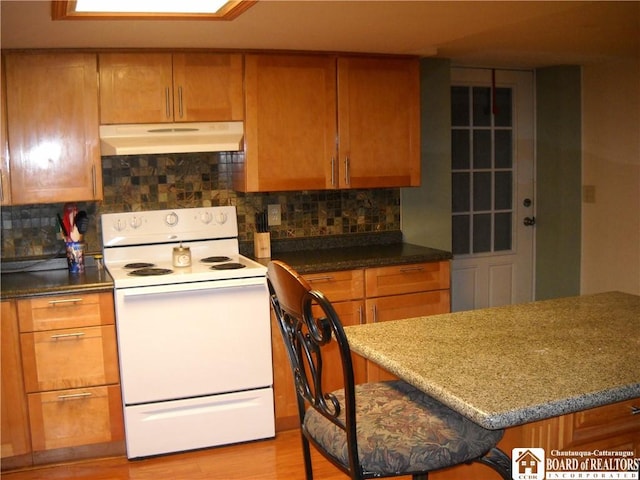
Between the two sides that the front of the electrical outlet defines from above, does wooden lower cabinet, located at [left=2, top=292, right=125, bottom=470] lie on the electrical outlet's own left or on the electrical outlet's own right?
on the electrical outlet's own right

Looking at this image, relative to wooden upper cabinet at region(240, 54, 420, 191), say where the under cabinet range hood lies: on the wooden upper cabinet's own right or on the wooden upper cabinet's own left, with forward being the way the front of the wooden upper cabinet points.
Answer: on the wooden upper cabinet's own right

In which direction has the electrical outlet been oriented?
toward the camera

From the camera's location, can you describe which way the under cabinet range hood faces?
facing the viewer

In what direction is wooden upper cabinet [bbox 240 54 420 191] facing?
toward the camera

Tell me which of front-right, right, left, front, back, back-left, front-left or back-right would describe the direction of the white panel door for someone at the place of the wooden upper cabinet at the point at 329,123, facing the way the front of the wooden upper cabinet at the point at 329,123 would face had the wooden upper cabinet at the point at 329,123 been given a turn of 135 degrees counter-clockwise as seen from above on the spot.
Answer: front

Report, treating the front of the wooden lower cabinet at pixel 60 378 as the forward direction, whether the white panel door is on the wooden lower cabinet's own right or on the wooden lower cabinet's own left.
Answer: on the wooden lower cabinet's own left

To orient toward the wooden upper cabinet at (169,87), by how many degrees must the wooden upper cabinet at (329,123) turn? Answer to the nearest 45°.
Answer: approximately 90° to its right

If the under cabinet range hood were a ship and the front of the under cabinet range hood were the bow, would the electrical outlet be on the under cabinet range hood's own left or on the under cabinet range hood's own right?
on the under cabinet range hood's own left

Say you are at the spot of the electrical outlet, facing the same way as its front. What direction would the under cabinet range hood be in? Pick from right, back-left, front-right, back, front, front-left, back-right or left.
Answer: front-right

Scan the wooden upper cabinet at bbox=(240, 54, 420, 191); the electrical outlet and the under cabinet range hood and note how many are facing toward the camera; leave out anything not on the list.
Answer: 3

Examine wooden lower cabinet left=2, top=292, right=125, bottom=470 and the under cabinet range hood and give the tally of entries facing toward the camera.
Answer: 2

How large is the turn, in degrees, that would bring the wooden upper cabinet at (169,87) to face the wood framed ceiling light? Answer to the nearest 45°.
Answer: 0° — it already faces it
